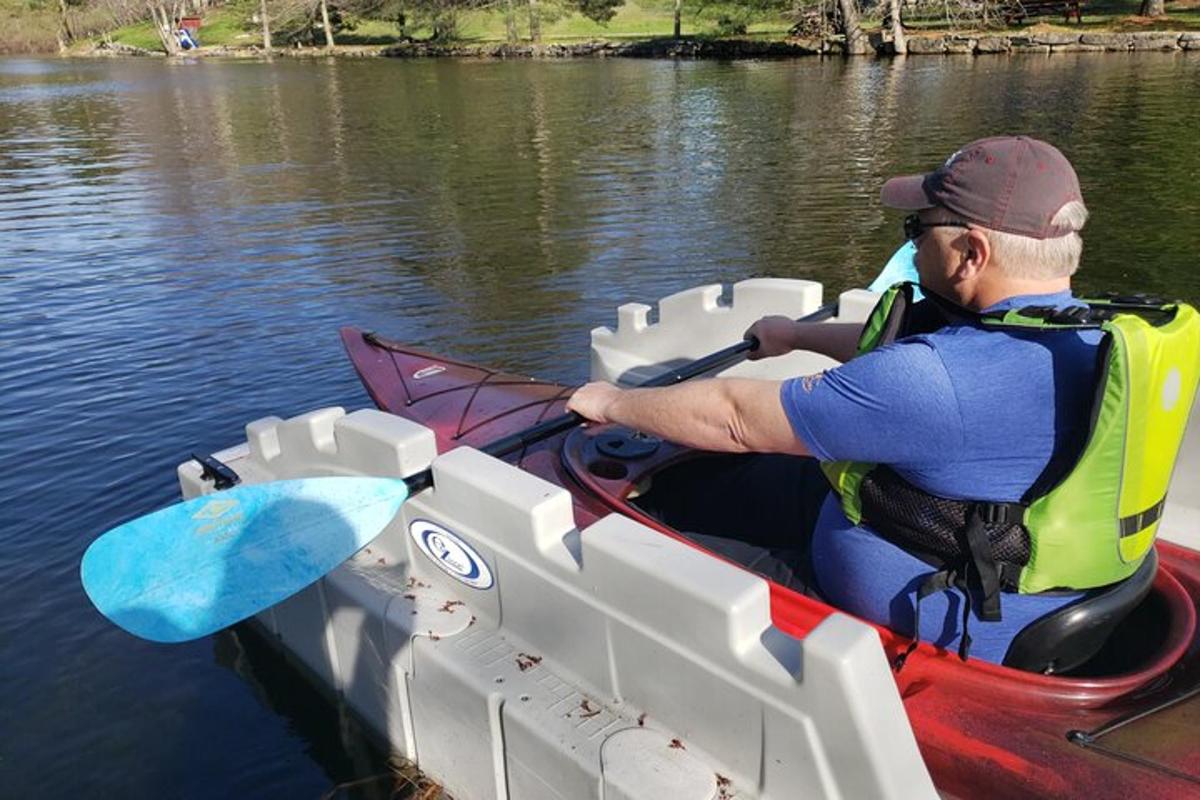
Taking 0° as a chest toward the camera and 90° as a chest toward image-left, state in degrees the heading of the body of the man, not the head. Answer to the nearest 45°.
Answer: approximately 135°

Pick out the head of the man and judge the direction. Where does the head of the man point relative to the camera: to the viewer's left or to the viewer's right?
to the viewer's left
